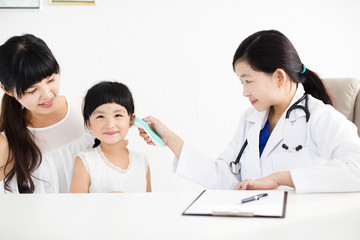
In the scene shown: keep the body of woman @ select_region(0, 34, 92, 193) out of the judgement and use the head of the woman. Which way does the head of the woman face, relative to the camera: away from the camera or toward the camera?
toward the camera

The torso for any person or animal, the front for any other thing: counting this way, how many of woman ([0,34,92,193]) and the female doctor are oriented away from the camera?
0

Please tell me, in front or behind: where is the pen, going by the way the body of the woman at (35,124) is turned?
in front

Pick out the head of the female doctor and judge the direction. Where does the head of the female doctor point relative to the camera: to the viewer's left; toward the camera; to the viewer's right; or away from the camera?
to the viewer's left

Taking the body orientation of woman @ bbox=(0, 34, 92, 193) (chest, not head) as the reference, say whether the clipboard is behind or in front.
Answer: in front

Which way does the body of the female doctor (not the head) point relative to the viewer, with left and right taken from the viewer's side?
facing the viewer and to the left of the viewer

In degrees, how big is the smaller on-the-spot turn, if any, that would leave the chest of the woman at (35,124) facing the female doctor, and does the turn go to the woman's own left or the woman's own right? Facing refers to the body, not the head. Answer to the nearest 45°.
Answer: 0° — they already face them
